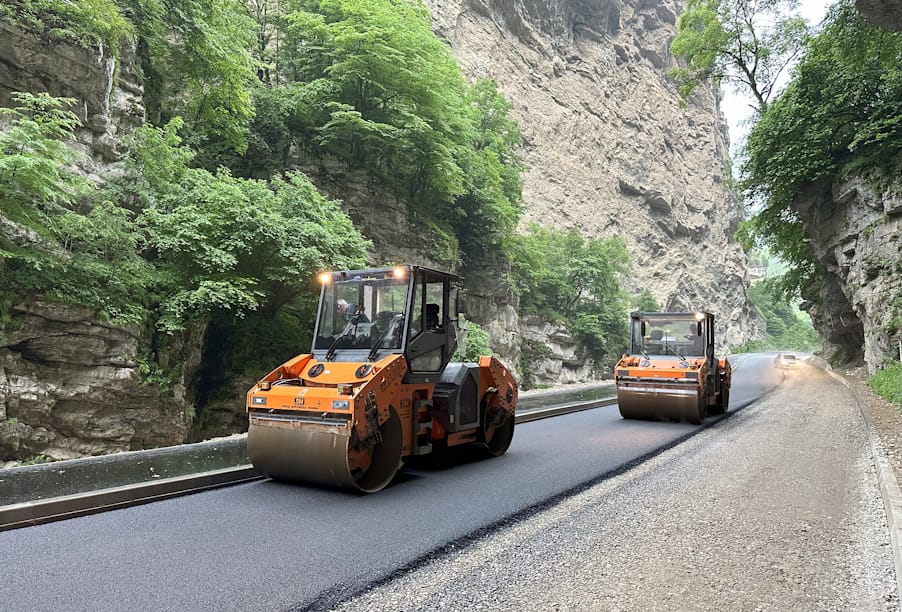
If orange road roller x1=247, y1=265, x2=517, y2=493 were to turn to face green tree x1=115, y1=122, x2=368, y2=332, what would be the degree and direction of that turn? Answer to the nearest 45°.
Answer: approximately 90° to its right

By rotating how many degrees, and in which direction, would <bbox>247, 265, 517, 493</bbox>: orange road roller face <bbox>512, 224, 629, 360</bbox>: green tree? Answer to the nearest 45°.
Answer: approximately 180°

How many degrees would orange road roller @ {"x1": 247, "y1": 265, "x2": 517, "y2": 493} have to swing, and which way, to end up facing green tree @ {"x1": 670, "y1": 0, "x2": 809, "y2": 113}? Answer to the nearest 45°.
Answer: approximately 180°

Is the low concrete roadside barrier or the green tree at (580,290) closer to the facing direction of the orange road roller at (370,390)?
the low concrete roadside barrier

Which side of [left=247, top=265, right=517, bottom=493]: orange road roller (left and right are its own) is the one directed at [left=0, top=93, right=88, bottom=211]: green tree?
right

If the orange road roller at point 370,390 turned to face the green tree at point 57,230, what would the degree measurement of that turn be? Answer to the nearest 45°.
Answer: approximately 90° to its right

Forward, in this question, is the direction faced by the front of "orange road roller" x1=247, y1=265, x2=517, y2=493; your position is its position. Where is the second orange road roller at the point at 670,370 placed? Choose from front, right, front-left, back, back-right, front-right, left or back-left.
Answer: back

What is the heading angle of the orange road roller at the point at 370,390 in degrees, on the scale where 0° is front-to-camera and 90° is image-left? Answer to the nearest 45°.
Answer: approximately 45°

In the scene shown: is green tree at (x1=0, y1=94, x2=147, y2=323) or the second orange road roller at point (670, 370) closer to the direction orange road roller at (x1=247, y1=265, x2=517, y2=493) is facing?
the green tree
